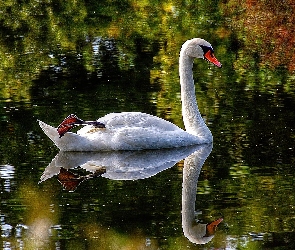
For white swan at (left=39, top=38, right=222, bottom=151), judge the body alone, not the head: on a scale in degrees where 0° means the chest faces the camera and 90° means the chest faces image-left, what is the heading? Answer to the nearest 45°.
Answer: approximately 270°
